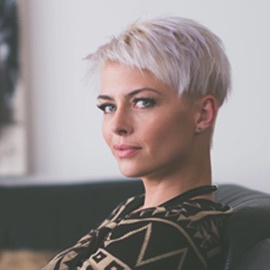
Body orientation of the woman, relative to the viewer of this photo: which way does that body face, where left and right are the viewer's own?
facing the viewer and to the left of the viewer

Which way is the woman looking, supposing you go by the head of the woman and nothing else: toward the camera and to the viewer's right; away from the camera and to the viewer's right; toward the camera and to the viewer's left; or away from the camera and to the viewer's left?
toward the camera and to the viewer's left
